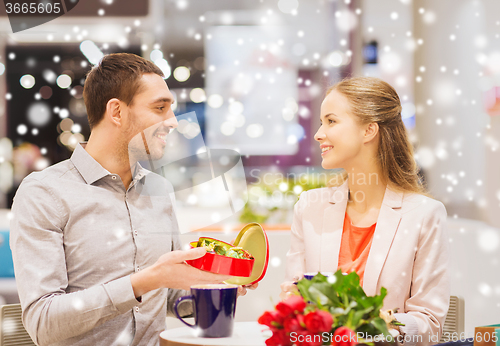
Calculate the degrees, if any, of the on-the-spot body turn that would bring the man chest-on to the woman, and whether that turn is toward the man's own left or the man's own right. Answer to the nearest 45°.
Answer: approximately 45° to the man's own left

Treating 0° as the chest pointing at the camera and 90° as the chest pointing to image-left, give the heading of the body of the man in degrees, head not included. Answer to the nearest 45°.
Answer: approximately 315°

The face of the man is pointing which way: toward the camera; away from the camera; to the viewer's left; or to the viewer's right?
to the viewer's right

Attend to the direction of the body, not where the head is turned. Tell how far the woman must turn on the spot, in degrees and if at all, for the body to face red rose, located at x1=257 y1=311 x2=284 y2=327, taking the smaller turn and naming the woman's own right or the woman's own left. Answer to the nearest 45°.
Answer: approximately 45° to the woman's own left

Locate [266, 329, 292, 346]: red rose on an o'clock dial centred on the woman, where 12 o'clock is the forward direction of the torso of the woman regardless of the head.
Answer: The red rose is roughly at 11 o'clock from the woman.
